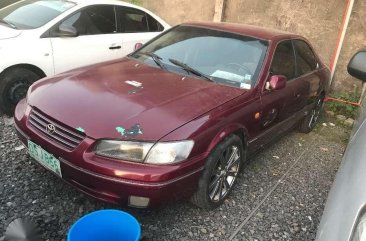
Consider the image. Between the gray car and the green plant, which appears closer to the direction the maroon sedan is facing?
the gray car

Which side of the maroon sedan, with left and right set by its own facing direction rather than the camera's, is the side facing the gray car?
left

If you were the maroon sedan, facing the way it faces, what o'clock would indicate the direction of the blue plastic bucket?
The blue plastic bucket is roughly at 11 o'clock from the maroon sedan.

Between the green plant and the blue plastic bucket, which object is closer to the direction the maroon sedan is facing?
the blue plastic bucket

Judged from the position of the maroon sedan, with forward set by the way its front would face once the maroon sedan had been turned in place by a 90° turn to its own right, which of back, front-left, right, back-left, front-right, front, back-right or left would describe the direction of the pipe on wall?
right

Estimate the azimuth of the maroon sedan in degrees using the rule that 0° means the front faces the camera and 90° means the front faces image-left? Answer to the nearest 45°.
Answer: approximately 45°

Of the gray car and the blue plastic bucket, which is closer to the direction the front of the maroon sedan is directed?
the blue plastic bucket

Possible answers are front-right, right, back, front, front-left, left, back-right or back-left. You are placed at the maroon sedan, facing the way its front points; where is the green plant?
back
